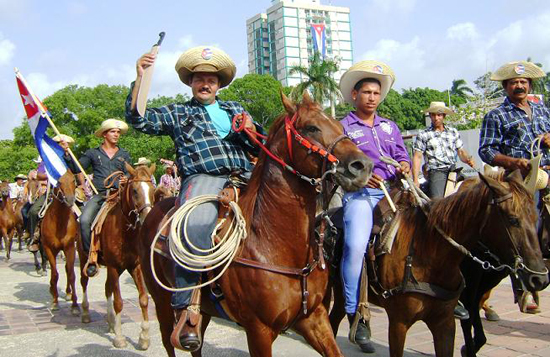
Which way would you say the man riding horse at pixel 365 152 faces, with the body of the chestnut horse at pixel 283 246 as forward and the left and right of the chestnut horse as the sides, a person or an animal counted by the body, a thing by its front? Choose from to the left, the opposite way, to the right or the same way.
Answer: the same way

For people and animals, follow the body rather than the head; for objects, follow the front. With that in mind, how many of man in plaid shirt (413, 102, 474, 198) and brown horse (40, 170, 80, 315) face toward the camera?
2

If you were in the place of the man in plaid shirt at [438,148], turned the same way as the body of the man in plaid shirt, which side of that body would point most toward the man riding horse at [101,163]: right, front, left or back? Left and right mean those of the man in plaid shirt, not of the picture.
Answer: right

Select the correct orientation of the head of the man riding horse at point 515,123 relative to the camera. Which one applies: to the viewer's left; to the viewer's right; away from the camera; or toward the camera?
toward the camera

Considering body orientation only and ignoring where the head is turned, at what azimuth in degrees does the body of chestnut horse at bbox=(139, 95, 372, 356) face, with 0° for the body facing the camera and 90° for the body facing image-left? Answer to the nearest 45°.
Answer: approximately 315°

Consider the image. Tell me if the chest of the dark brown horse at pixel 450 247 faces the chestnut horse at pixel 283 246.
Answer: no

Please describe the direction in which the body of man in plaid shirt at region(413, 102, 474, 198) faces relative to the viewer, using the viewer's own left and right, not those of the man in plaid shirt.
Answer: facing the viewer

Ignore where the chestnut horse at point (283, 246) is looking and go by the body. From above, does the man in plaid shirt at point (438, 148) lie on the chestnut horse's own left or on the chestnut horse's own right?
on the chestnut horse's own left

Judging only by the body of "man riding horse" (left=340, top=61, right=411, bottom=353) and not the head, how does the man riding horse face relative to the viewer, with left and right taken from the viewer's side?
facing the viewer and to the right of the viewer

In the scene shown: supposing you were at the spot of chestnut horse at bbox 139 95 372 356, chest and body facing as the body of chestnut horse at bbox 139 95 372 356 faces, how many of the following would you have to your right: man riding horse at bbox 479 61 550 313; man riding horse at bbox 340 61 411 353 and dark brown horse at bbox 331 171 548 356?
0

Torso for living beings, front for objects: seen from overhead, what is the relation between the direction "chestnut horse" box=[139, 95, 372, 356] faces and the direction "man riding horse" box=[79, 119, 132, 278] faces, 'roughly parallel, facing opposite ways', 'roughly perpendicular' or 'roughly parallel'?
roughly parallel

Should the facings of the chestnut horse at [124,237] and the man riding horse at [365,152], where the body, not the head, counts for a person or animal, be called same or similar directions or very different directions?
same or similar directions

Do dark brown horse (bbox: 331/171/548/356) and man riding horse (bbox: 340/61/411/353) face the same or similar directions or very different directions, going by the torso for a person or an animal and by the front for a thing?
same or similar directions

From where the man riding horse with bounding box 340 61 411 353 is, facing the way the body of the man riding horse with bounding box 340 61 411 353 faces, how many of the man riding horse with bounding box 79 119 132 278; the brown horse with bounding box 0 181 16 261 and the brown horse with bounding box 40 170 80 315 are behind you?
3

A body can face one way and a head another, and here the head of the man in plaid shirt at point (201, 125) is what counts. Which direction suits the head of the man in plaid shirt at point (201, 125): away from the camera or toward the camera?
toward the camera

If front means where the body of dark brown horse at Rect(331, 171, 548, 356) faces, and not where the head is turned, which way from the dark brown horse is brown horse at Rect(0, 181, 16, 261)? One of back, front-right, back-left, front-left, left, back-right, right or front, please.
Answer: back

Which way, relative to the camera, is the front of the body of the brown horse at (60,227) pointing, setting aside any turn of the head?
toward the camera
